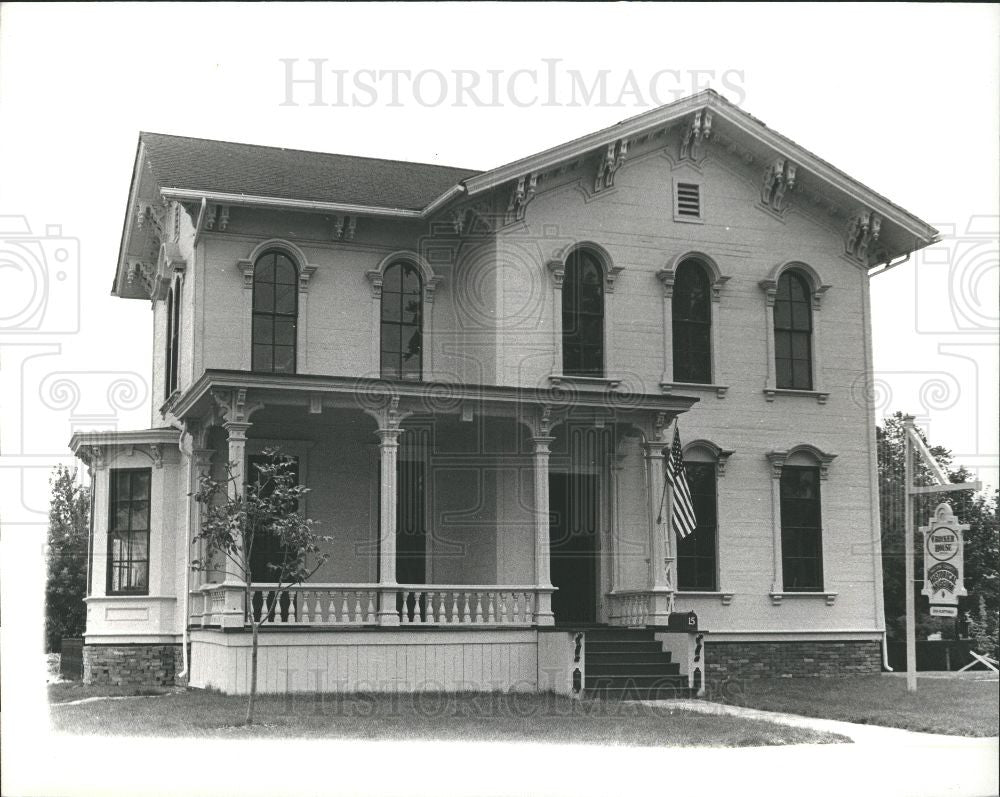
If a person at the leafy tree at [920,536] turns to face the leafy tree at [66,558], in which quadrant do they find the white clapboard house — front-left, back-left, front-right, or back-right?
front-left

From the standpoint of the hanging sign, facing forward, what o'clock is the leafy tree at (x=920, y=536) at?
The leafy tree is roughly at 6 o'clock from the hanging sign.

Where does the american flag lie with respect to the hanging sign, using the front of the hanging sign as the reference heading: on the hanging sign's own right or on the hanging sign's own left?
on the hanging sign's own right

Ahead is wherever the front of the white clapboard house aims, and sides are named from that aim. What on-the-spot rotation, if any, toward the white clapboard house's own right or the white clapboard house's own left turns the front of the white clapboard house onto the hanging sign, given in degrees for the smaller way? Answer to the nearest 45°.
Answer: approximately 45° to the white clapboard house's own left

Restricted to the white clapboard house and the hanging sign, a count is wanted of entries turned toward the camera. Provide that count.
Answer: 2

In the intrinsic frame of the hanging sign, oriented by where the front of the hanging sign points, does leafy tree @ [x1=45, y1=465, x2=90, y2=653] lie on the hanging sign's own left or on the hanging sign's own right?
on the hanging sign's own right

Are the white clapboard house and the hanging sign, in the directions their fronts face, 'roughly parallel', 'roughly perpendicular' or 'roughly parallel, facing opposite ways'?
roughly parallel

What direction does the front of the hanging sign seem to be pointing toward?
toward the camera

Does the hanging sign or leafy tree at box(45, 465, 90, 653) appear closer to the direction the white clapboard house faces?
the hanging sign

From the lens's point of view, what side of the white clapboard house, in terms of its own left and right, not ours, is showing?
front

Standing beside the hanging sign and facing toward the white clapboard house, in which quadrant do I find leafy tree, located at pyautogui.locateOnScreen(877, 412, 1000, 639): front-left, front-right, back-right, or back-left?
front-right

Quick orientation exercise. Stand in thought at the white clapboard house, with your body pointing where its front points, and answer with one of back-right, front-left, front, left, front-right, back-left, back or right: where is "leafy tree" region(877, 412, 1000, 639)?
back-left

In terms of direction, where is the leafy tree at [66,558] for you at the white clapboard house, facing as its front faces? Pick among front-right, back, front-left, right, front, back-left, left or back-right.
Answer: back-right

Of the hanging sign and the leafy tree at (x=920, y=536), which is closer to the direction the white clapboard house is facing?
the hanging sign
